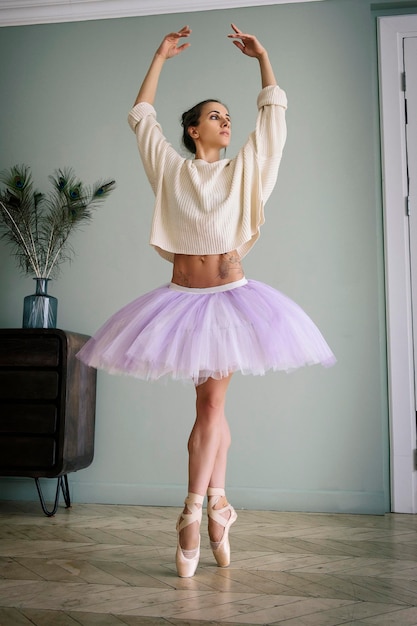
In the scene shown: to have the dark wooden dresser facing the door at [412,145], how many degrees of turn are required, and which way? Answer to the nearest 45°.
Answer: approximately 90° to its left

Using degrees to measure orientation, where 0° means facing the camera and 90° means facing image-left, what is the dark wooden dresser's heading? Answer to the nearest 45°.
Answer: approximately 0°

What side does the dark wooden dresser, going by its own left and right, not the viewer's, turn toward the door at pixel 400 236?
left
